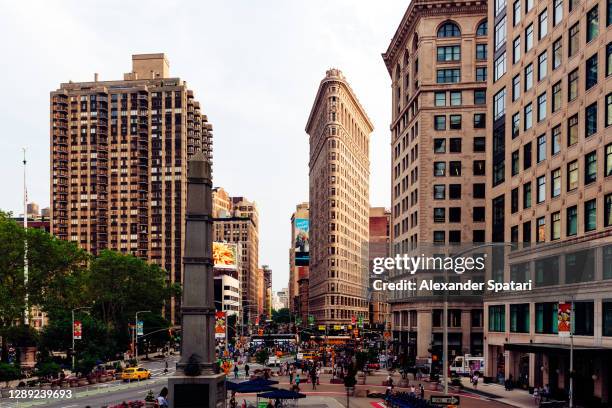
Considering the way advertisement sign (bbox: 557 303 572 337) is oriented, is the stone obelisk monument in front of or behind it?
in front

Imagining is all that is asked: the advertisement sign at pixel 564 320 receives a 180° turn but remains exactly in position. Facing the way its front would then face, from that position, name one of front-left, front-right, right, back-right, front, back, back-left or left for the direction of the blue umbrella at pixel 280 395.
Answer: back-left

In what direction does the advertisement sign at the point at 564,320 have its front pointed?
toward the camera
